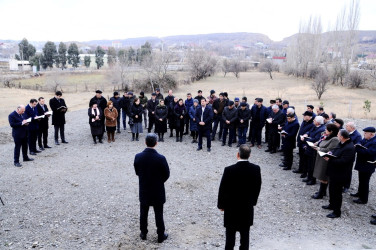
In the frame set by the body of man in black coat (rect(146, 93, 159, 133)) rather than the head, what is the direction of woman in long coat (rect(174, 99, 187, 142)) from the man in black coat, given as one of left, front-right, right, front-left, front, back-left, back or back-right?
front-left

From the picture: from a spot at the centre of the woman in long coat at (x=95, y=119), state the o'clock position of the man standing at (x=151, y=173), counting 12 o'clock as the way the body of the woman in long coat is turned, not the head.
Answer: The man standing is roughly at 12 o'clock from the woman in long coat.

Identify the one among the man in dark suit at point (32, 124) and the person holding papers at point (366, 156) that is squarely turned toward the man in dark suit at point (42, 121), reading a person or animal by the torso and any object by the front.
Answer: the person holding papers

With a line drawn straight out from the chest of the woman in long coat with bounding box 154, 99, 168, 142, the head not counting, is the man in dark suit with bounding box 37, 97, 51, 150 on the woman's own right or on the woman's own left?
on the woman's own right

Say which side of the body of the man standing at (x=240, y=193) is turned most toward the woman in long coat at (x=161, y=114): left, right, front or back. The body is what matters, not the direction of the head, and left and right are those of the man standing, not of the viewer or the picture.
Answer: front

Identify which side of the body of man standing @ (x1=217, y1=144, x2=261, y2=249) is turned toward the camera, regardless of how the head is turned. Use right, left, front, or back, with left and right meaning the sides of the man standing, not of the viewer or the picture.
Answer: back

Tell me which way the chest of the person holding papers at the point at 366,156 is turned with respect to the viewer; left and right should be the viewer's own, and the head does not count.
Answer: facing to the left of the viewer

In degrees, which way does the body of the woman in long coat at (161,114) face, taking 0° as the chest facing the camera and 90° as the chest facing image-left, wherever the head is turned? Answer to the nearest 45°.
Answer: approximately 0°

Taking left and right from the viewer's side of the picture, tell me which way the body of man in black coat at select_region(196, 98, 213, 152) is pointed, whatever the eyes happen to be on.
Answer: facing the viewer

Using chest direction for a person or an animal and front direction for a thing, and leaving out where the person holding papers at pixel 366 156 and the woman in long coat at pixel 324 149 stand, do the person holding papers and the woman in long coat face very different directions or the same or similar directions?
same or similar directions

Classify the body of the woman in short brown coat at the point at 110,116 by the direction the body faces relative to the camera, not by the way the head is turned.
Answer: toward the camera

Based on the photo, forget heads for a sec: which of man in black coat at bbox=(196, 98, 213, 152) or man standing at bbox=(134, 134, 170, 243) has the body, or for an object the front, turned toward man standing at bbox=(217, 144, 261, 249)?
the man in black coat

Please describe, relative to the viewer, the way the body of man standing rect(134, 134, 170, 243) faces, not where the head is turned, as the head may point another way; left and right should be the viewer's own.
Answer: facing away from the viewer

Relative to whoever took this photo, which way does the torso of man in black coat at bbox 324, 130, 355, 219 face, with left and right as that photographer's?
facing to the left of the viewer

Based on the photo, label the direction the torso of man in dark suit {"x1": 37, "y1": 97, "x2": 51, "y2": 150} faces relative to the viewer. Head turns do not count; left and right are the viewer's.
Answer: facing the viewer and to the right of the viewer

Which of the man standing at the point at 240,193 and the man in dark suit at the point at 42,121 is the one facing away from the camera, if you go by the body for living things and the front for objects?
the man standing

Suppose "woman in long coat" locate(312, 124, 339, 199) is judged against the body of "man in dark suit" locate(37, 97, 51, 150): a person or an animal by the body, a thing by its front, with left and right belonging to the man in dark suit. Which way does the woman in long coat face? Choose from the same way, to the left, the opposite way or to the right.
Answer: the opposite way

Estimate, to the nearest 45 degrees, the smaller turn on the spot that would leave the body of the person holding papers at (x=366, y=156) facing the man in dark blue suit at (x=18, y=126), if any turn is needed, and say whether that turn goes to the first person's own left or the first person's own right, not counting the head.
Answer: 0° — they already face them

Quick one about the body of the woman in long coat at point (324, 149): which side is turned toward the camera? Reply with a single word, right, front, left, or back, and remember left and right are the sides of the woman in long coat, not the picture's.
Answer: left
